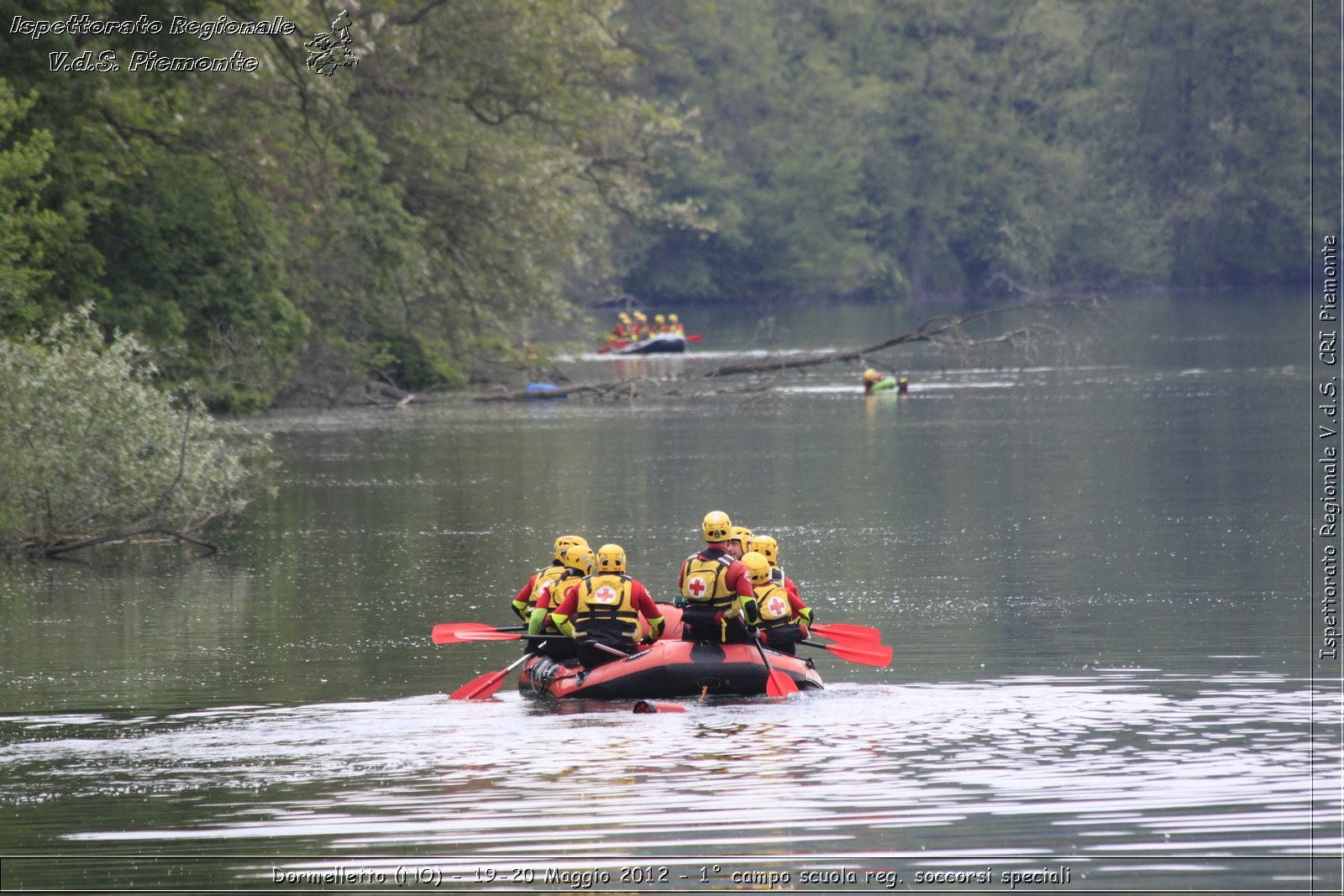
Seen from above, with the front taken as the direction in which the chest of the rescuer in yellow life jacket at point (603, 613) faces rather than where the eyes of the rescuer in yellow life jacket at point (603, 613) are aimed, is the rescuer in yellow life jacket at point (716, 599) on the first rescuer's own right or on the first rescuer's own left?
on the first rescuer's own right

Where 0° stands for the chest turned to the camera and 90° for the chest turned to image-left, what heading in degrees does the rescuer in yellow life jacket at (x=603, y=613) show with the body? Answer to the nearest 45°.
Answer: approximately 180°

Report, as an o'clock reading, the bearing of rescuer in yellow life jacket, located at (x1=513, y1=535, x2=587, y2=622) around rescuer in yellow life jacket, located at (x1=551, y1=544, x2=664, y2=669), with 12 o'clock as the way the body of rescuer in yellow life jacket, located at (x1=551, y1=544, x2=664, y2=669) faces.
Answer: rescuer in yellow life jacket, located at (x1=513, y1=535, x2=587, y2=622) is roughly at 11 o'clock from rescuer in yellow life jacket, located at (x1=551, y1=544, x2=664, y2=669).

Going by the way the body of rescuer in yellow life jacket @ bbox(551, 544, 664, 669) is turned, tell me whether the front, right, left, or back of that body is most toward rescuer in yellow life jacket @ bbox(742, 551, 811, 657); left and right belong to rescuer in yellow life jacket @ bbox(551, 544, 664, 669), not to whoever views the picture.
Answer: right

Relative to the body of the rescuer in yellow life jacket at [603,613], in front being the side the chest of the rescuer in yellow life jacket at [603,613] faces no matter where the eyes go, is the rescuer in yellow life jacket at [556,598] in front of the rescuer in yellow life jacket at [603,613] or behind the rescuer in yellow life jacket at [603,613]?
in front

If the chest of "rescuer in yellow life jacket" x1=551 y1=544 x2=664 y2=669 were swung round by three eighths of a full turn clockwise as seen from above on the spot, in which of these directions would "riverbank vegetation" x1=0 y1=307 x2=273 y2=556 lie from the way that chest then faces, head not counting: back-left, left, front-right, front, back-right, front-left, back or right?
back

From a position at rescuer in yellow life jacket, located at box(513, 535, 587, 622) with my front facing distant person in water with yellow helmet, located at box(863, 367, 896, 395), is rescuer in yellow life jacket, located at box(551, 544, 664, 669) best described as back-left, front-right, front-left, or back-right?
back-right
